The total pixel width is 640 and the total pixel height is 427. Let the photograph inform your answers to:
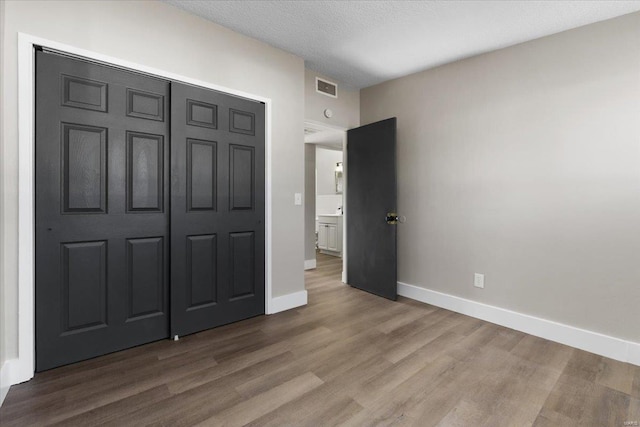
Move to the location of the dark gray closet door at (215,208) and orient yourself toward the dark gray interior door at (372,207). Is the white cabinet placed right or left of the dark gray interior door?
left

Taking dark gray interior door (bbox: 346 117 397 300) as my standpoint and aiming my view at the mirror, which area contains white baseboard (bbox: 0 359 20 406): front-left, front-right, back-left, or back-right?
back-left

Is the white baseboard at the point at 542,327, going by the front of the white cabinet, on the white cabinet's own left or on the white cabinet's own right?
on the white cabinet's own left

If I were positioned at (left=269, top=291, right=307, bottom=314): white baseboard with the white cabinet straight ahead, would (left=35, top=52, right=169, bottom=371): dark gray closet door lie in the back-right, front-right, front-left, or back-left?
back-left

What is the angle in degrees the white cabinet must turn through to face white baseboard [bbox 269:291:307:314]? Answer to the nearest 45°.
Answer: approximately 45° to its left

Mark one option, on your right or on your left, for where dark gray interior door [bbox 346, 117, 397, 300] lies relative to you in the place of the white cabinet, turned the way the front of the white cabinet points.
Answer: on your left

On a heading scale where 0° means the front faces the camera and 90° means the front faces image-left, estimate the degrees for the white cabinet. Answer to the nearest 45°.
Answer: approximately 45°
